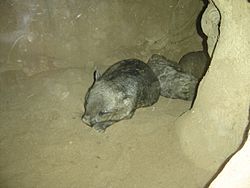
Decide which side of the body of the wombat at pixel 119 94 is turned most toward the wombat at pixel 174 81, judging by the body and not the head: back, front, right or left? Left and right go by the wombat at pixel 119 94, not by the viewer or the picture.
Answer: back

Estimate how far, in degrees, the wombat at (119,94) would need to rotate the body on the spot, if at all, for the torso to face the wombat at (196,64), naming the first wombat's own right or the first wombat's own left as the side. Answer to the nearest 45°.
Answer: approximately 180°

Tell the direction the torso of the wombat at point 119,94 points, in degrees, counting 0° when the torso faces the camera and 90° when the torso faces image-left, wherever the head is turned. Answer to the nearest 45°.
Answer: approximately 45°
